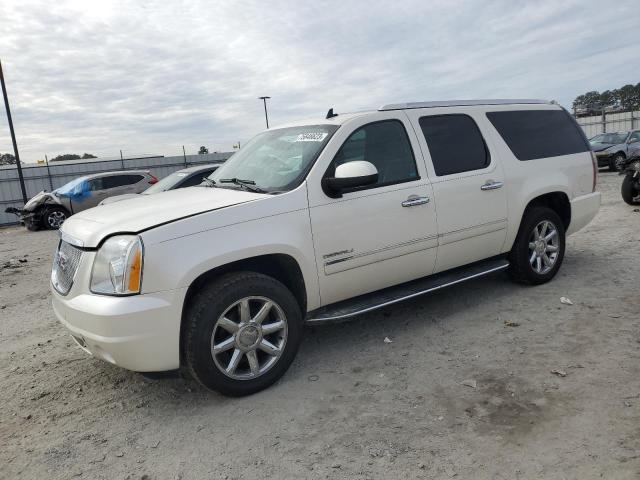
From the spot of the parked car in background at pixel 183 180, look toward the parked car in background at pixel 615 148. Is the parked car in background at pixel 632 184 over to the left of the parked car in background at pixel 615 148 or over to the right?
right

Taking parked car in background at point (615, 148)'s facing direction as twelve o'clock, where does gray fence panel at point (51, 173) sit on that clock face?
The gray fence panel is roughly at 1 o'clock from the parked car in background.

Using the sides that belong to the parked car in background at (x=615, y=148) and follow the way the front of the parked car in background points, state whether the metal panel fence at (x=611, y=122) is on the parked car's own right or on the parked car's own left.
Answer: on the parked car's own right

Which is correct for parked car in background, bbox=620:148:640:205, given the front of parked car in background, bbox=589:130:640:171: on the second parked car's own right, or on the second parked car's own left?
on the second parked car's own left

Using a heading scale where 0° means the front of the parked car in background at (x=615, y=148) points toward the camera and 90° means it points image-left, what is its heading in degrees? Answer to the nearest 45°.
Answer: approximately 45°

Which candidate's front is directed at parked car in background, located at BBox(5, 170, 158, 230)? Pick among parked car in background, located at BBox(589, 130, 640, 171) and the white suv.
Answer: parked car in background, located at BBox(589, 130, 640, 171)

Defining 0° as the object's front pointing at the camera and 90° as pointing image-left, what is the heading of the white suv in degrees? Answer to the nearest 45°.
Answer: approximately 45°

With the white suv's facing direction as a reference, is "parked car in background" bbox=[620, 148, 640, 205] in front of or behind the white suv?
behind

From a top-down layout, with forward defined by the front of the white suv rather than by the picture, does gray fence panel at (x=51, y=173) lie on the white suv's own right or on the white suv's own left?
on the white suv's own right

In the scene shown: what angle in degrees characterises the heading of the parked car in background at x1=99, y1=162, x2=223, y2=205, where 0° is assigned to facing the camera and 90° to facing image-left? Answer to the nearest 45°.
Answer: approximately 45°
